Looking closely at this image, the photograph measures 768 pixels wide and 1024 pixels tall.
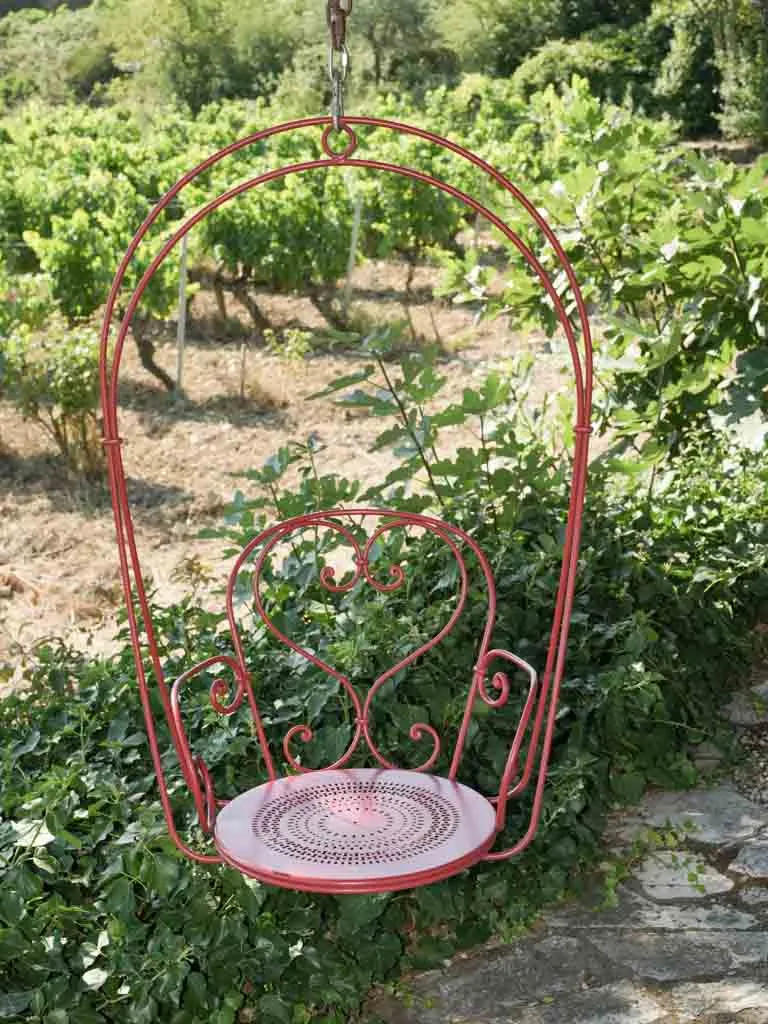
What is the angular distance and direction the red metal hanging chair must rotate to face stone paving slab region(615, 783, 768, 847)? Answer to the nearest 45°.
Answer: approximately 135° to its left

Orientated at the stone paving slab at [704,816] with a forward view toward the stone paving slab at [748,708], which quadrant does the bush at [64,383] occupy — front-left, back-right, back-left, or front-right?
front-left

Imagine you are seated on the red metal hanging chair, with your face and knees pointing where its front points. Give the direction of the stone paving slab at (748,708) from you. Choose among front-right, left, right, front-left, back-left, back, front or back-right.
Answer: back-left

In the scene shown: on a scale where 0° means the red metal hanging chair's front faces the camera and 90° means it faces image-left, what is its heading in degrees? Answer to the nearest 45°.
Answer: approximately 0°

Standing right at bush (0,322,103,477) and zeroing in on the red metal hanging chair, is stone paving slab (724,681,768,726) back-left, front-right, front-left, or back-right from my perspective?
front-left

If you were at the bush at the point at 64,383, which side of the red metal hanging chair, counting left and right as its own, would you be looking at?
back
